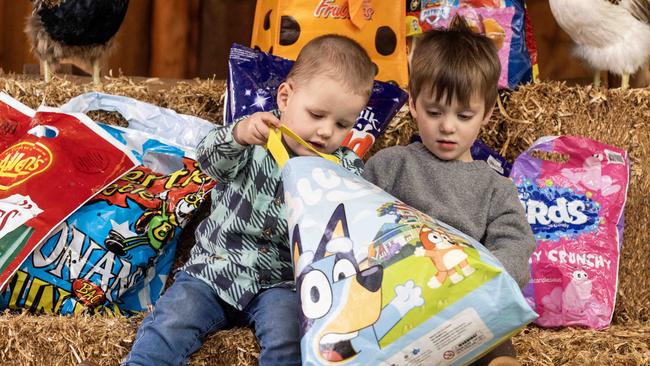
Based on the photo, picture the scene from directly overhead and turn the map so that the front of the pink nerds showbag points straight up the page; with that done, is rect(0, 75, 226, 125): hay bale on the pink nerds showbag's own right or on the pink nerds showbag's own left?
on the pink nerds showbag's own right

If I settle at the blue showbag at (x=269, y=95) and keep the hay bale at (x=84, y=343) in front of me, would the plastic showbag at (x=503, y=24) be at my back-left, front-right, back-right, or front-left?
back-left

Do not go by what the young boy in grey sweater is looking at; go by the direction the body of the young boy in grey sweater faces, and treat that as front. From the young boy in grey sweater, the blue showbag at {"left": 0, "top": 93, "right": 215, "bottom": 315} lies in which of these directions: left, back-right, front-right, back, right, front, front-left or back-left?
right

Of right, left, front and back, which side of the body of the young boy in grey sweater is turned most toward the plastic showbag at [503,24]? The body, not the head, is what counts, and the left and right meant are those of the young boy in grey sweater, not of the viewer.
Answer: back

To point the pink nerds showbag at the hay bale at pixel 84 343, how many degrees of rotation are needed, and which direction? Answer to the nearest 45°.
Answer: approximately 45° to its right

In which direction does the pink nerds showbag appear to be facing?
toward the camera

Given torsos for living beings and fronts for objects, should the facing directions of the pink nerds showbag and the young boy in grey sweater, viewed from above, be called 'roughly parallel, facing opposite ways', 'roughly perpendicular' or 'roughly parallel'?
roughly parallel

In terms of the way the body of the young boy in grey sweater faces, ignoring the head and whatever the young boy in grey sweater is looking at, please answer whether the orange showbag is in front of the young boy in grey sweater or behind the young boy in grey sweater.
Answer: behind

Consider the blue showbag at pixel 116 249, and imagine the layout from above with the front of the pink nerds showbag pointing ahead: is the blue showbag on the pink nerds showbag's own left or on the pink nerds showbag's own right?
on the pink nerds showbag's own right

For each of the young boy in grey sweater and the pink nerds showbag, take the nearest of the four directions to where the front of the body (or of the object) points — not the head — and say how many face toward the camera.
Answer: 2

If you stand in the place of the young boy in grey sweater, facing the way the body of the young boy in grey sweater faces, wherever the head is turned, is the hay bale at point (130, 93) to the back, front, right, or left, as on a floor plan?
right

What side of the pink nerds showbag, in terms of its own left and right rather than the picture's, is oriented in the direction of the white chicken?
back

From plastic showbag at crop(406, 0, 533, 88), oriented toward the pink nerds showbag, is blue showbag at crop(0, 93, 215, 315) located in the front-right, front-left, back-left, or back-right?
front-right
